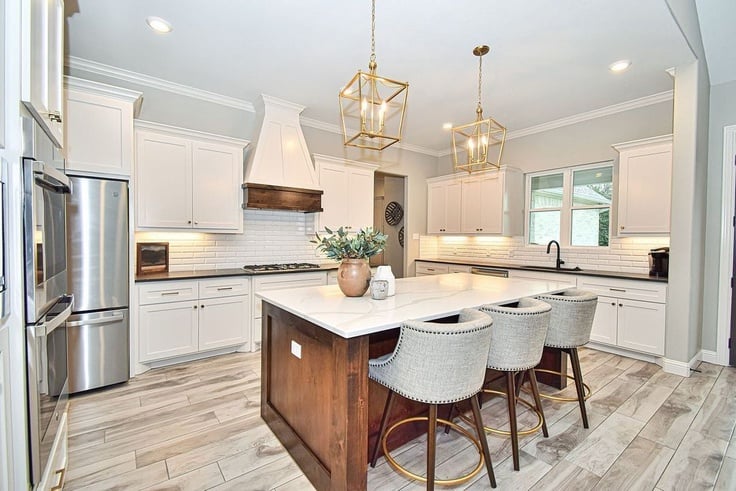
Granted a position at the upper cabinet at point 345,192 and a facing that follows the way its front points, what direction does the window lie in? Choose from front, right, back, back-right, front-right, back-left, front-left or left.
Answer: front-left

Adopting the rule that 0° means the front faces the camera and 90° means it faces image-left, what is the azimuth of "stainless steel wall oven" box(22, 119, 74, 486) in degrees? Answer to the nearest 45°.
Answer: approximately 270°

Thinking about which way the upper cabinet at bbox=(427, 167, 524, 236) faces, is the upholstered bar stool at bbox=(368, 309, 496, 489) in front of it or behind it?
in front

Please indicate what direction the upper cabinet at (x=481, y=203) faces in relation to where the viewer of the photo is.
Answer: facing the viewer and to the left of the viewer

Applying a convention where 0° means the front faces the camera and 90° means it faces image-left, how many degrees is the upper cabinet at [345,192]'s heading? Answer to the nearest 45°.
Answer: approximately 315°

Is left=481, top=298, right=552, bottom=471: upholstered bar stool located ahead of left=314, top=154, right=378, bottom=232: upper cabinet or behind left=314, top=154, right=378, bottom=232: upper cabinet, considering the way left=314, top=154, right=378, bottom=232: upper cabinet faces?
ahead

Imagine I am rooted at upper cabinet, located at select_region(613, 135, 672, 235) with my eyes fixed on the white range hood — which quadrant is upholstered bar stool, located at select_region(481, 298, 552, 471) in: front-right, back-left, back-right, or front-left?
front-left

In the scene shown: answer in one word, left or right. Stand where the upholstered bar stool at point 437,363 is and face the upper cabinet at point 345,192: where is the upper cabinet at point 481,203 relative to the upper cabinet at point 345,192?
right

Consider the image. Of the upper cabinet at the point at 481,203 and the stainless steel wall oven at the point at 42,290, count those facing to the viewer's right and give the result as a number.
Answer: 1

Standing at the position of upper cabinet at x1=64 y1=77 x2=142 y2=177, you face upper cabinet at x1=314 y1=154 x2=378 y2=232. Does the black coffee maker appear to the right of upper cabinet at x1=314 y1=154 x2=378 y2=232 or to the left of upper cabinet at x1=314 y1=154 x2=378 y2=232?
right

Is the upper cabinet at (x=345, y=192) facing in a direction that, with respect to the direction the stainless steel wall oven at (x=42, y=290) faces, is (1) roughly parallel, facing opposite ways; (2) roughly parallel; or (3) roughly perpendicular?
roughly perpendicular

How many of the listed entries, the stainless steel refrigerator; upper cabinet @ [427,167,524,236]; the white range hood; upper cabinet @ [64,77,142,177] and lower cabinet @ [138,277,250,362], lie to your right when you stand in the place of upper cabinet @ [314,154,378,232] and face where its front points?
4

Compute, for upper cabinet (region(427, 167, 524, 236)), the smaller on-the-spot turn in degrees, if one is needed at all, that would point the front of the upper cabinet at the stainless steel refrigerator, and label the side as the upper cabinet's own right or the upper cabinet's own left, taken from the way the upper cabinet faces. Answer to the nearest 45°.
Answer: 0° — it already faces it

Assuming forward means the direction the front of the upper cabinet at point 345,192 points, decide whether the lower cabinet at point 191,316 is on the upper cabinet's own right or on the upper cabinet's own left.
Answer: on the upper cabinet's own right

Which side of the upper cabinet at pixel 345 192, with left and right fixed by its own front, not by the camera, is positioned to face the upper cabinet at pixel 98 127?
right
